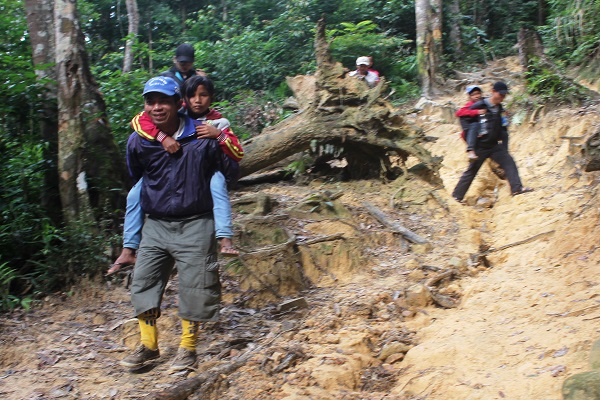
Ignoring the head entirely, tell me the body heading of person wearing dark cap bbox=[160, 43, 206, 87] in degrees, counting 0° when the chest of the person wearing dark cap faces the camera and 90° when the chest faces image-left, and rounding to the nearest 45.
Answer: approximately 0°

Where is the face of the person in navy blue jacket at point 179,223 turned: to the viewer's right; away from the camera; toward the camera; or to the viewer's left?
toward the camera

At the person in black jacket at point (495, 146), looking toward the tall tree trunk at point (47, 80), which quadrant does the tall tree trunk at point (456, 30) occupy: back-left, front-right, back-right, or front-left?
back-right

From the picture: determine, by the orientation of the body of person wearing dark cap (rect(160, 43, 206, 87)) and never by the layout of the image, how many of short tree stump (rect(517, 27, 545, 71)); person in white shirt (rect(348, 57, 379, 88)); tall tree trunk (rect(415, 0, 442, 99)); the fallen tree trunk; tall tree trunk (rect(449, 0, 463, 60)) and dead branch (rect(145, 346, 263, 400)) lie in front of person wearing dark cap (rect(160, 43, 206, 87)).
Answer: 1

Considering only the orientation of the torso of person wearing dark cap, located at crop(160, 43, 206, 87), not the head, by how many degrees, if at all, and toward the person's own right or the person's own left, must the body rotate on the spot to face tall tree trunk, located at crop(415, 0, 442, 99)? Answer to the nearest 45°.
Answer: approximately 135° to the person's own left

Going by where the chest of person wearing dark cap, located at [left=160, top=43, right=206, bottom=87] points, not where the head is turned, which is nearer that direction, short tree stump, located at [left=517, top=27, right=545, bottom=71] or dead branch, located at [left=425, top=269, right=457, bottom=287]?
the dead branch

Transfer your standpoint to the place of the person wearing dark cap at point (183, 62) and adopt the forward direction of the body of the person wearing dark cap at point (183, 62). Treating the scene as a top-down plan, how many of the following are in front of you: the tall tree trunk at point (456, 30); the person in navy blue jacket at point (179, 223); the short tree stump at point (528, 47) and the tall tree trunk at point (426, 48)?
1

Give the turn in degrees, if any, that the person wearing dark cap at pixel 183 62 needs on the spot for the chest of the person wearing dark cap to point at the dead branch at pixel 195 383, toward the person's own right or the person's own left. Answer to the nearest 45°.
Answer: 0° — they already face it

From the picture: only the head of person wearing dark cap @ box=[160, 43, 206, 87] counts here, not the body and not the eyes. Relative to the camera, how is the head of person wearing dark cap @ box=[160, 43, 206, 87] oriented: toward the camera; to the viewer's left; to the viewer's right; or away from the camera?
toward the camera

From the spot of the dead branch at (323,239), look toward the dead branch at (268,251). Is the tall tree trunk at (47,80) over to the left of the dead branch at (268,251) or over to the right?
right
